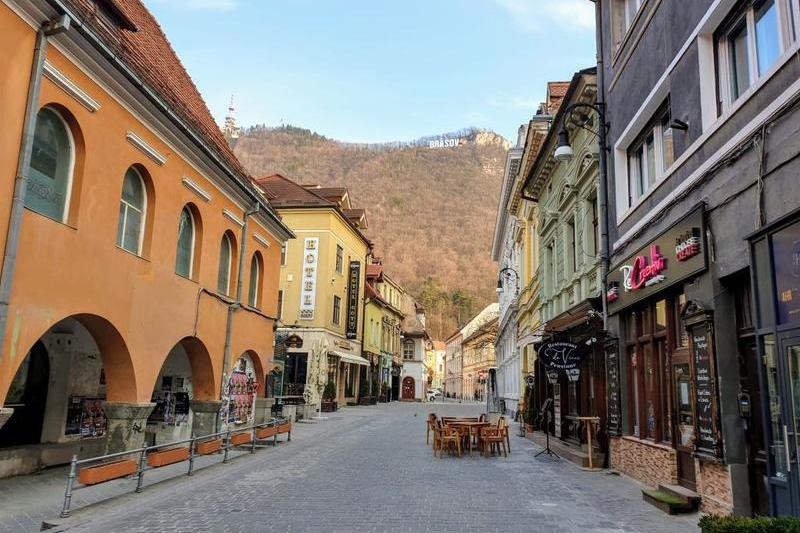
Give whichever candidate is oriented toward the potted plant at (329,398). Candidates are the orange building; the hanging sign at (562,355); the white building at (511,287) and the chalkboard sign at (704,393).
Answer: the white building

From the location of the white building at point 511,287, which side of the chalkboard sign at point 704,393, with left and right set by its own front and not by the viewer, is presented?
right

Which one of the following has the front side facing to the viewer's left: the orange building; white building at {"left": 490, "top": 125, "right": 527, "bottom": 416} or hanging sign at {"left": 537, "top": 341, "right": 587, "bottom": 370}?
the white building

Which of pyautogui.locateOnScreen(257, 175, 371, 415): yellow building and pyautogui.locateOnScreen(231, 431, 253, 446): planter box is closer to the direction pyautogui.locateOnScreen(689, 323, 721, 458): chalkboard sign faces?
the planter box

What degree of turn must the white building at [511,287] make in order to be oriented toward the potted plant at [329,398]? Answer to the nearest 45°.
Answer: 0° — it already faces it

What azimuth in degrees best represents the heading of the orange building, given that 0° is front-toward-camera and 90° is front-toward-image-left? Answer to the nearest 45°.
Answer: approximately 315°

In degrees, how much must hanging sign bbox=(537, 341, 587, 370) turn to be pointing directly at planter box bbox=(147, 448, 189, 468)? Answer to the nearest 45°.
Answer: approximately 45° to its right

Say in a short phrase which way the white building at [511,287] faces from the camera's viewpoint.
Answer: facing to the left of the viewer

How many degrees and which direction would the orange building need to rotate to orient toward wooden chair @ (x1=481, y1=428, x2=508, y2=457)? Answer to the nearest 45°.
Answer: approximately 45° to its left

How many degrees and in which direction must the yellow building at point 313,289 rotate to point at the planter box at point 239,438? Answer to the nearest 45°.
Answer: approximately 45° to its right

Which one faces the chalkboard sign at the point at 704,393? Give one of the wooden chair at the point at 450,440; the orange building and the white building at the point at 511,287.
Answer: the orange building

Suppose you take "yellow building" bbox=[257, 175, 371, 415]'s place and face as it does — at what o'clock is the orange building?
The orange building is roughly at 2 o'clock from the yellow building.

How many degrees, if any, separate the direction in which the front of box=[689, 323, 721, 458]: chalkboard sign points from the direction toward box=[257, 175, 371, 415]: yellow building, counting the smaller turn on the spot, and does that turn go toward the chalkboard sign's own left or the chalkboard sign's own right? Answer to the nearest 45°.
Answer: approximately 90° to the chalkboard sign's own right

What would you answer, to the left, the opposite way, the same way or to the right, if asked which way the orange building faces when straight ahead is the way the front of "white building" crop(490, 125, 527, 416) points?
the opposite way
